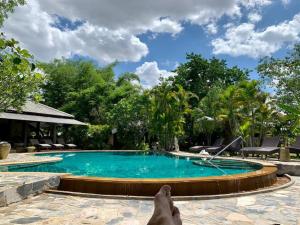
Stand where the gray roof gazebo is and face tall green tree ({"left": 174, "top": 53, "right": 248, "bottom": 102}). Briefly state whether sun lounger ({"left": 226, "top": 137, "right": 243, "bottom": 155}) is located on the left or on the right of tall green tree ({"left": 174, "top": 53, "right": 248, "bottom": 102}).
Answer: right

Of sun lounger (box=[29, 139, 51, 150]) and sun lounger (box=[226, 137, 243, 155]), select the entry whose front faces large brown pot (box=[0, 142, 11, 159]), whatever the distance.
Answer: sun lounger (box=[226, 137, 243, 155])

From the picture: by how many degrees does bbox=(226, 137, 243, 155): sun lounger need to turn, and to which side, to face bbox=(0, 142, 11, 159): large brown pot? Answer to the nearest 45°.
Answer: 0° — it already faces it

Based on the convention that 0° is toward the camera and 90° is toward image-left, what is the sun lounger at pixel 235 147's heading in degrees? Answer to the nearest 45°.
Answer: approximately 45°
